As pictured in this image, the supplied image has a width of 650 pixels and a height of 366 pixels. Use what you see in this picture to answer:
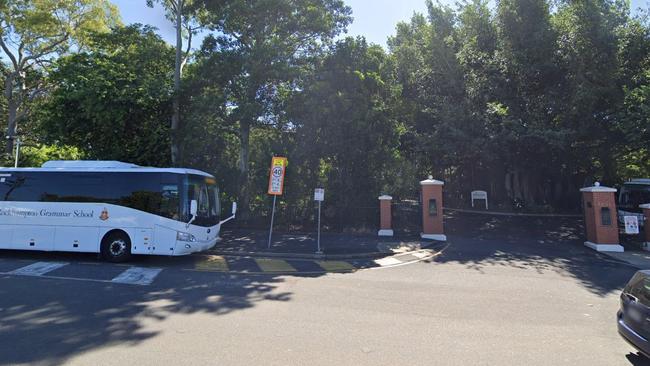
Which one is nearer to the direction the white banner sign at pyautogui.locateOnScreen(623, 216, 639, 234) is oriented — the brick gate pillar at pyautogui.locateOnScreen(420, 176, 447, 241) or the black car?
the black car

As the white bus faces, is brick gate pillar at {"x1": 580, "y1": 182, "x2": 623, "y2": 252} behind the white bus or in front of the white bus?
in front

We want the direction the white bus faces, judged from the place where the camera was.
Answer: facing the viewer and to the right of the viewer

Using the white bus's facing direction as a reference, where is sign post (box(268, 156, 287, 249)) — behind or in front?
in front

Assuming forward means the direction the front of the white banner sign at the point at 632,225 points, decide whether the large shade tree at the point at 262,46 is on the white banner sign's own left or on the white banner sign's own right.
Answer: on the white banner sign's own right

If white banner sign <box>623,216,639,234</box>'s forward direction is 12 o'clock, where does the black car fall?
The black car is roughly at 12 o'clock from the white banner sign.

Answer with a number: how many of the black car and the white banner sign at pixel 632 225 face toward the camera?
1

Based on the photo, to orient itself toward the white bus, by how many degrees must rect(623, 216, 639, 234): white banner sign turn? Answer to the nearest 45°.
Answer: approximately 45° to its right
